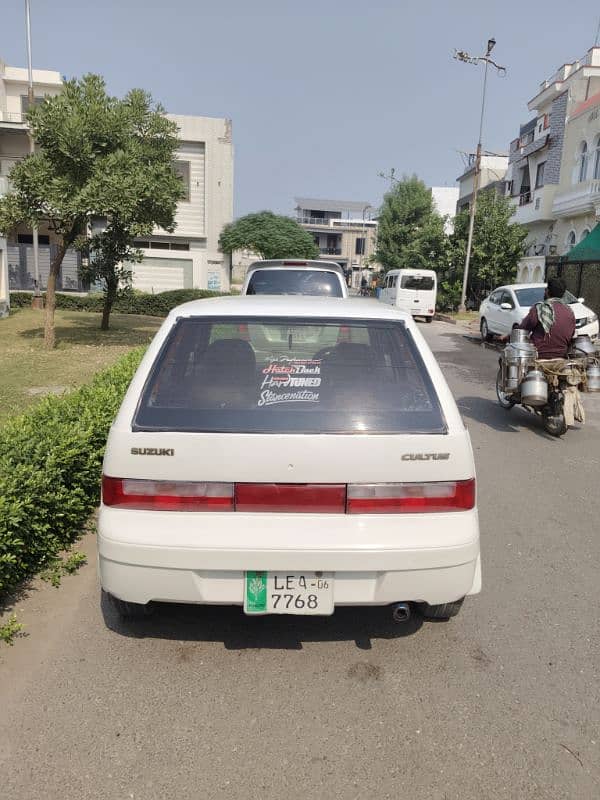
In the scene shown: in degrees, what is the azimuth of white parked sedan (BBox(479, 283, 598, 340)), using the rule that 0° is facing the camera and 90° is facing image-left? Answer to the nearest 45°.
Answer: approximately 315°

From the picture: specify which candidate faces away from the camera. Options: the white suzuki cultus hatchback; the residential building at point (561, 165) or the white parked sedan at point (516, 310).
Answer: the white suzuki cultus hatchback

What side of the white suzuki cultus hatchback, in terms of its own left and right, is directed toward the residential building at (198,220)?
front

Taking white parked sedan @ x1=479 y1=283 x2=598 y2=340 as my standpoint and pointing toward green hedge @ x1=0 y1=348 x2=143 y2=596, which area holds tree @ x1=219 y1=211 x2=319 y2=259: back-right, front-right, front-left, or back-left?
back-right

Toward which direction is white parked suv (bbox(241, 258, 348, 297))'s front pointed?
away from the camera

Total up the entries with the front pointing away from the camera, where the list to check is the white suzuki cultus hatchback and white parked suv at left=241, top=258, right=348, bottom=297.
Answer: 2

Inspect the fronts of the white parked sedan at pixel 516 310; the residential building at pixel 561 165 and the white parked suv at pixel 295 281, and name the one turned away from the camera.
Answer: the white parked suv at pixel 295 281

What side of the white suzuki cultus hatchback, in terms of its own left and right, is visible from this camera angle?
back

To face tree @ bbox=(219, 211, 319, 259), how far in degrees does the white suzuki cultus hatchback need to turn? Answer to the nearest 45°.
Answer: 0° — it already faces it

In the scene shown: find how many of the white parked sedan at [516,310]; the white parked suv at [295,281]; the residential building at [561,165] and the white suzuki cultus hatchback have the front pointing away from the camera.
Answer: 2

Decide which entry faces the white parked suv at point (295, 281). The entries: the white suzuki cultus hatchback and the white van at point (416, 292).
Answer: the white suzuki cultus hatchback

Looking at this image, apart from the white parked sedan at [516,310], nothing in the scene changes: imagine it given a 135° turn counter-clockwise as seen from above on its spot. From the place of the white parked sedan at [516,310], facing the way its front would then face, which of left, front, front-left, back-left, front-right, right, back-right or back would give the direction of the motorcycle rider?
back
